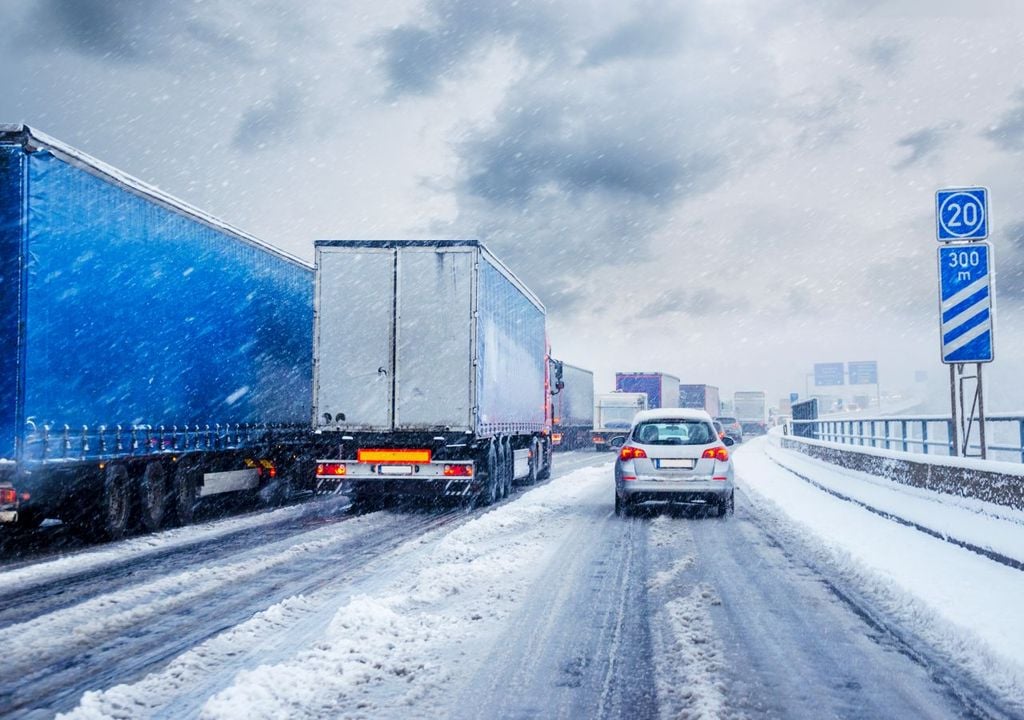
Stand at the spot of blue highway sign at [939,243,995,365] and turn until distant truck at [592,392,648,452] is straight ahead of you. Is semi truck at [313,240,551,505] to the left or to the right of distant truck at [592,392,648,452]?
left

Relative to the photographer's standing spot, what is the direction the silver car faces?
facing away from the viewer

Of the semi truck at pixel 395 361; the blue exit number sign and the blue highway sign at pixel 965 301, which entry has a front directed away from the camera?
the semi truck

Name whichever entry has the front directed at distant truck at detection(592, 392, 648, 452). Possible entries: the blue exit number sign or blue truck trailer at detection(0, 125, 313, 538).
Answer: the blue truck trailer

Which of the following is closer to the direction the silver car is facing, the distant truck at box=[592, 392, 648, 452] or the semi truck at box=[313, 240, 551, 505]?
the distant truck

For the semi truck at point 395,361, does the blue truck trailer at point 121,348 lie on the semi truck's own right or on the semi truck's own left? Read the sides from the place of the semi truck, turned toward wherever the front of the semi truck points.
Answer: on the semi truck's own left

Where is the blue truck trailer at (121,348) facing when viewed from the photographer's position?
facing away from the viewer and to the right of the viewer

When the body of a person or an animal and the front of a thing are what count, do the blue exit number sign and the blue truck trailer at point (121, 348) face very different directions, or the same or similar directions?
very different directions

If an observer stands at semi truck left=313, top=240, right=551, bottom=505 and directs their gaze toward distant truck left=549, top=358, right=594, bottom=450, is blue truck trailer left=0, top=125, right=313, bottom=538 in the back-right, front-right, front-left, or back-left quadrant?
back-left

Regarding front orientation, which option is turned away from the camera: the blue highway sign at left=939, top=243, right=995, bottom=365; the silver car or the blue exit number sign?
the silver car

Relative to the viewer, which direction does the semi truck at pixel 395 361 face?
away from the camera

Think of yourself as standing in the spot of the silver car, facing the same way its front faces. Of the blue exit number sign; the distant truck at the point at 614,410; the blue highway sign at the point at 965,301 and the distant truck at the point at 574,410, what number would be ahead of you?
2

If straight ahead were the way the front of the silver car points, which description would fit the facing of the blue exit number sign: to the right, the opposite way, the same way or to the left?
the opposite way

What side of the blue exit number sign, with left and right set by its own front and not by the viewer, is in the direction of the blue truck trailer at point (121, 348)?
right
